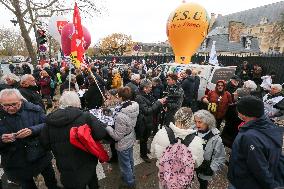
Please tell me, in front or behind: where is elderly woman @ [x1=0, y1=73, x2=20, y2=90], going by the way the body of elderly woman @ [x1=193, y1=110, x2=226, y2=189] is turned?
in front

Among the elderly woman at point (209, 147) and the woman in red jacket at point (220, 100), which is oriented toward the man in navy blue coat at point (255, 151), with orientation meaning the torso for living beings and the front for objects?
the woman in red jacket

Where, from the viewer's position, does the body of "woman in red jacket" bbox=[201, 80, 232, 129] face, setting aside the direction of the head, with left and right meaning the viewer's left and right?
facing the viewer

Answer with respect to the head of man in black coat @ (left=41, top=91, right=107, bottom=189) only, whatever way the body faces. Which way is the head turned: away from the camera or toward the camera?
away from the camera

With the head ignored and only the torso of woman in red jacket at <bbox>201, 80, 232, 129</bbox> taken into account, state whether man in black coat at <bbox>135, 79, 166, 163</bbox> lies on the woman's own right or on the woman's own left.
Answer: on the woman's own right

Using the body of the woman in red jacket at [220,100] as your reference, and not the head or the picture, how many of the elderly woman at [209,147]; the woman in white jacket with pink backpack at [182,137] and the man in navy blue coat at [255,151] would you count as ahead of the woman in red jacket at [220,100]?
3

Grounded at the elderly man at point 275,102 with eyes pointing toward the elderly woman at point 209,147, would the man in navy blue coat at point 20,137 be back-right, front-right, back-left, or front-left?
front-right

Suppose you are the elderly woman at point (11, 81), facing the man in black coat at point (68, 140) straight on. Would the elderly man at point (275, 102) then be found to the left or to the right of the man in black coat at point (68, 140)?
left

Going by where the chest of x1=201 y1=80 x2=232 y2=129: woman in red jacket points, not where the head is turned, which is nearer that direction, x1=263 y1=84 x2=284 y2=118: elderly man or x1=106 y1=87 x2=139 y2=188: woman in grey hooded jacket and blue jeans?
the woman in grey hooded jacket and blue jeans

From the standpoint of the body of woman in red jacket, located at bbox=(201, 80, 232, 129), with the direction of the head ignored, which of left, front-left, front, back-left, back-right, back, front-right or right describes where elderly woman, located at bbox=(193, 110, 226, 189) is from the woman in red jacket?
front

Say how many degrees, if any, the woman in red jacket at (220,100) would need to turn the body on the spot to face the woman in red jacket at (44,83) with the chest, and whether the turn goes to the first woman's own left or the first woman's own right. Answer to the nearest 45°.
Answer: approximately 90° to the first woman's own right

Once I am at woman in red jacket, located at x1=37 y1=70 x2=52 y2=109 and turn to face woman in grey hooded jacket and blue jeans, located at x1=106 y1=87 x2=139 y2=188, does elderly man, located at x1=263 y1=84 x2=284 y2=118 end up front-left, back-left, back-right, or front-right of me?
front-left

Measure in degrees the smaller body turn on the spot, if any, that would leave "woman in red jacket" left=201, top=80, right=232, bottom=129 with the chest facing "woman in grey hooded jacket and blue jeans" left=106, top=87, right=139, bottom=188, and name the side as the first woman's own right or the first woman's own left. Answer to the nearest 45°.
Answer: approximately 45° to the first woman's own right
